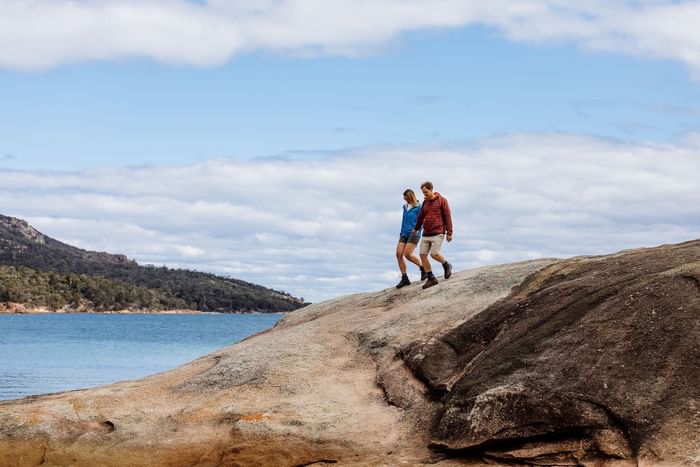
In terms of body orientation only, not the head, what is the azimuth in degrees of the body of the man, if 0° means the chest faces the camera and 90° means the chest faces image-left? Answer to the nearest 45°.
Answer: approximately 45°

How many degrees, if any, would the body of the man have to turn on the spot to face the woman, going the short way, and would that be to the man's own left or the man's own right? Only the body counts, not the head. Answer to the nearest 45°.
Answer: approximately 90° to the man's own right

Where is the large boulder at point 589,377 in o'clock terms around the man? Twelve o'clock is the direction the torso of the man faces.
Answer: The large boulder is roughly at 10 o'clock from the man.
